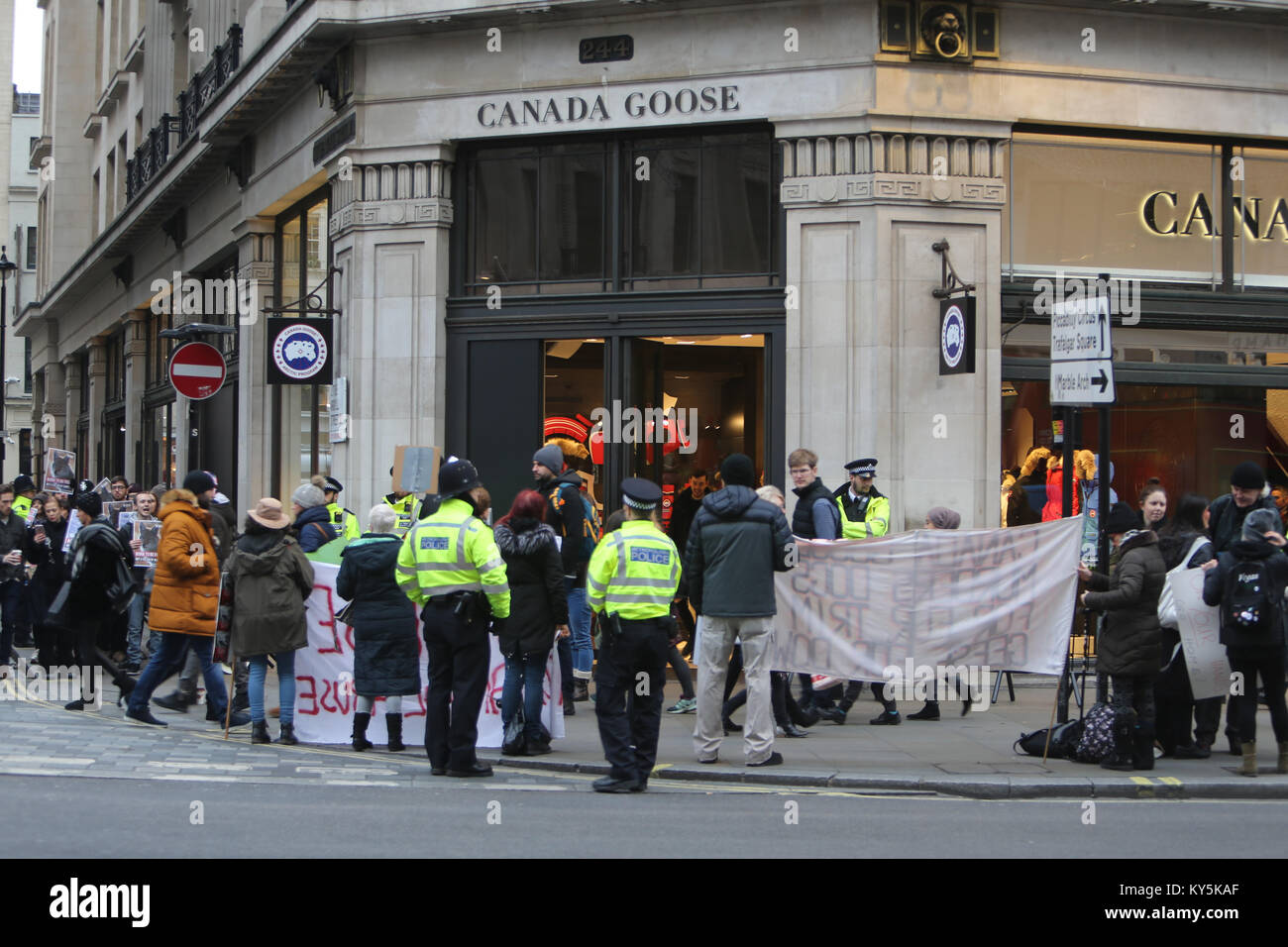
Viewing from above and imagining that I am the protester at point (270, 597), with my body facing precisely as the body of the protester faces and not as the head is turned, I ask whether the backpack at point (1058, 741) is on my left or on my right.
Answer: on my right

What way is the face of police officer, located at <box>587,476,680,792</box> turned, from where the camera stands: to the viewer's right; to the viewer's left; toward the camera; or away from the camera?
away from the camera

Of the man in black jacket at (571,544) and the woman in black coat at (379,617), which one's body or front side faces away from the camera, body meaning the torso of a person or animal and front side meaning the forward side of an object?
the woman in black coat

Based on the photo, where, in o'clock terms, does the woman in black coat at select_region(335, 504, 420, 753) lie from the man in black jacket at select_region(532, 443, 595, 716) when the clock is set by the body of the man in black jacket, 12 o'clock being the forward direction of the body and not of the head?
The woman in black coat is roughly at 10 o'clock from the man in black jacket.

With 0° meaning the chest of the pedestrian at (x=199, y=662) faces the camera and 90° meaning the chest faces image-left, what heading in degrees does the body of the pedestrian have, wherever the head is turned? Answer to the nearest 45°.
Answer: approximately 90°

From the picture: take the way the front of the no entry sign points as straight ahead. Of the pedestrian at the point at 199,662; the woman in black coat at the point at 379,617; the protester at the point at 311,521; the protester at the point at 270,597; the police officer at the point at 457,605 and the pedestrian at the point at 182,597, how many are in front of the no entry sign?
6

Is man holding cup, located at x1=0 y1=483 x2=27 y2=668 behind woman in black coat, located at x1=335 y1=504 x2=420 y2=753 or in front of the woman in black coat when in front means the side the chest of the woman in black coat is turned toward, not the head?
in front

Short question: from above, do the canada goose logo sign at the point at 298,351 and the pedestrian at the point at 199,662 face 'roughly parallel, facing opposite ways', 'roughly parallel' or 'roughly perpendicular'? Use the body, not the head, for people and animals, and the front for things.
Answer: roughly perpendicular

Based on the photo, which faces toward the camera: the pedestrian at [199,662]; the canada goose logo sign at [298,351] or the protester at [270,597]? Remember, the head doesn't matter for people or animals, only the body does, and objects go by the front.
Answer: the canada goose logo sign
